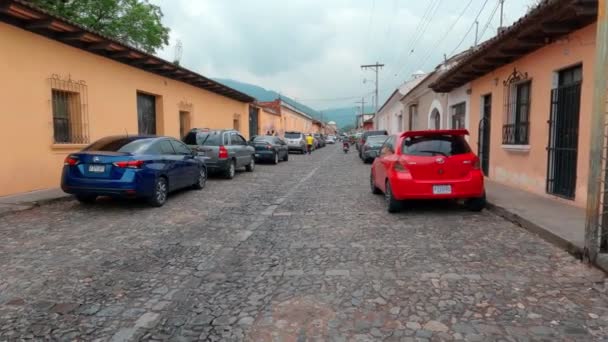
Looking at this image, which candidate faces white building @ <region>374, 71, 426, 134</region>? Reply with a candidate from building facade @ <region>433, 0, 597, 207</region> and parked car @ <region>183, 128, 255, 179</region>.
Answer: the parked car

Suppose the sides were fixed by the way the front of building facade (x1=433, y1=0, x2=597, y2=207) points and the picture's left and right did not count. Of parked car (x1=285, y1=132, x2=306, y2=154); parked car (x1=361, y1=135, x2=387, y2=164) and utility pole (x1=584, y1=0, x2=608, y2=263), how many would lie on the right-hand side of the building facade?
2

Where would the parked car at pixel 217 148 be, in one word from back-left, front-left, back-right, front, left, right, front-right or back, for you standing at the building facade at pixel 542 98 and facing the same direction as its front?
front-right

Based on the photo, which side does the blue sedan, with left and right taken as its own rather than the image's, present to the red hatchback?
right

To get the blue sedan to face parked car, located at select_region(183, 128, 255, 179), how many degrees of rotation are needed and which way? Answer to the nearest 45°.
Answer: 0° — it already faces it

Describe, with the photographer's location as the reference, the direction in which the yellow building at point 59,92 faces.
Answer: facing the viewer and to the right of the viewer

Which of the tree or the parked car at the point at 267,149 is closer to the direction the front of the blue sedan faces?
the parked car

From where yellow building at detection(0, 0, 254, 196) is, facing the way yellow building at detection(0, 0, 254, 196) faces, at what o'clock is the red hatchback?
The red hatchback is roughly at 12 o'clock from the yellow building.

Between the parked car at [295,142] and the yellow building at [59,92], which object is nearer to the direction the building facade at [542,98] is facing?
the yellow building

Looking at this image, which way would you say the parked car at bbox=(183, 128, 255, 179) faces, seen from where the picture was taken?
facing away from the viewer and to the right of the viewer

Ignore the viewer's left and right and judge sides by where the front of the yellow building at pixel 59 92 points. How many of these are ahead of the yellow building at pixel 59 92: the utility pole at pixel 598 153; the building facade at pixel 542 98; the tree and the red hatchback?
3

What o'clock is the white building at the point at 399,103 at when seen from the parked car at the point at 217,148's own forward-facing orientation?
The white building is roughly at 12 o'clock from the parked car.

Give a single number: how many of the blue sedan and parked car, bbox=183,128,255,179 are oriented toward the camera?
0

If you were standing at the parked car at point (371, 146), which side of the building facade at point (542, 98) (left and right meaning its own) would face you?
right

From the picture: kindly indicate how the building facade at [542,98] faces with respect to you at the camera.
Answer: facing the viewer and to the left of the viewer

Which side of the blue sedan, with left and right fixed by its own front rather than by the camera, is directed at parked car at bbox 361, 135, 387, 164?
front

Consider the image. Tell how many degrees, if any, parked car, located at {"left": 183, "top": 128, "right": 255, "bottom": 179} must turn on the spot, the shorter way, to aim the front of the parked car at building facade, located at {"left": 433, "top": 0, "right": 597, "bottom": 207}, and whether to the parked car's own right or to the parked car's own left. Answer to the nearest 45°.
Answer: approximately 90° to the parked car's own right

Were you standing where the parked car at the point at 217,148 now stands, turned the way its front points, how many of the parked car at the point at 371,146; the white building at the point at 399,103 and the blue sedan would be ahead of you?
2

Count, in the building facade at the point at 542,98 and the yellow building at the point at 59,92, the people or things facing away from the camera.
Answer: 0

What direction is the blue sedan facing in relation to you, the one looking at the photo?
facing away from the viewer and to the right of the viewer

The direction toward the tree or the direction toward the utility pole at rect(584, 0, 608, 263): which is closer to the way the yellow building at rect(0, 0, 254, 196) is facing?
the utility pole

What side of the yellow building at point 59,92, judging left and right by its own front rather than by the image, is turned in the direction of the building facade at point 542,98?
front
